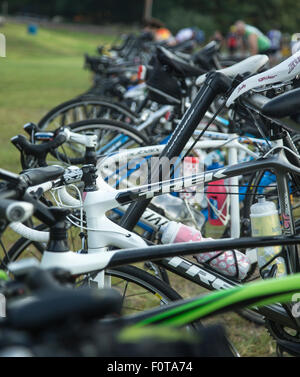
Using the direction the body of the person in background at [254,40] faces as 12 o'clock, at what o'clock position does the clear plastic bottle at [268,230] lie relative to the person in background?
The clear plastic bottle is roughly at 9 o'clock from the person in background.

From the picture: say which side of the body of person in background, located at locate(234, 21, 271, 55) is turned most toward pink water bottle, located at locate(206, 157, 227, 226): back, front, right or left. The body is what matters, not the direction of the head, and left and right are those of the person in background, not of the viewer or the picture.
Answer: left

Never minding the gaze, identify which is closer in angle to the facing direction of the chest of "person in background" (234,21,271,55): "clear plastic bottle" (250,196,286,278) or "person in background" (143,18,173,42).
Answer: the person in background

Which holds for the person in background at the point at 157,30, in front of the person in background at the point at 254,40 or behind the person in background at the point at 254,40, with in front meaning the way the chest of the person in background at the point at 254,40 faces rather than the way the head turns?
in front

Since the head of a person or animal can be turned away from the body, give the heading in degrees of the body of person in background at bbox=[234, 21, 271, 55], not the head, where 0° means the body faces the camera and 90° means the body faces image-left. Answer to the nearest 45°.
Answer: approximately 90°

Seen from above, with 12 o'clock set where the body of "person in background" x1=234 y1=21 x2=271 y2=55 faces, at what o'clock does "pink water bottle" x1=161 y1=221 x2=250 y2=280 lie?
The pink water bottle is roughly at 9 o'clock from the person in background.
